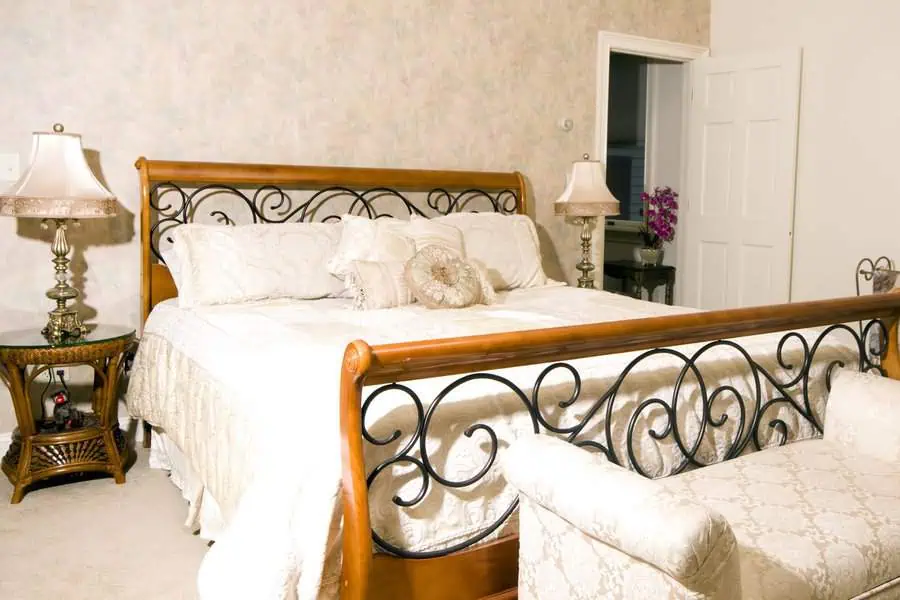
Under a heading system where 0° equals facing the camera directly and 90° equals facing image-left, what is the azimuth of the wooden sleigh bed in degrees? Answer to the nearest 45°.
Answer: approximately 315°

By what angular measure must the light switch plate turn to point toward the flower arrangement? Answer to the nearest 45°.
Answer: approximately 90° to its left

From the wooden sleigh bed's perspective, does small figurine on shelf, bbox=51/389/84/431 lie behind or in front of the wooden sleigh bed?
behind

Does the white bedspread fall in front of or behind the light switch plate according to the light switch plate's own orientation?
in front

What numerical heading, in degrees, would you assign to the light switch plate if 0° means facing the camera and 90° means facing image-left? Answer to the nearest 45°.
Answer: approximately 0°

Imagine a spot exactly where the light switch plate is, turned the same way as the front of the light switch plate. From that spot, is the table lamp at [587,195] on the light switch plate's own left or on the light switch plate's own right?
on the light switch plate's own left
